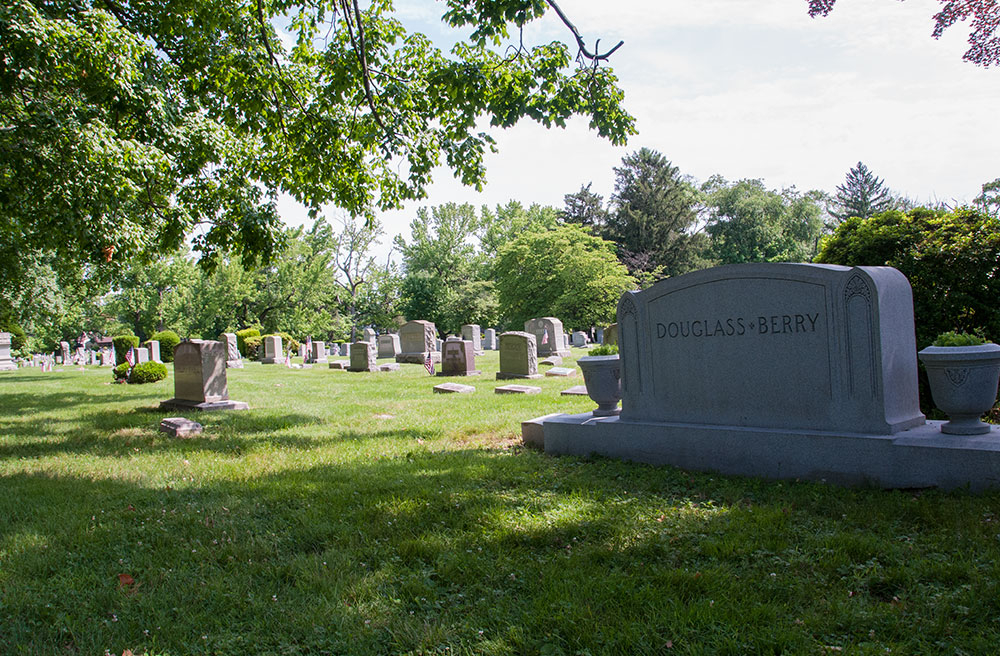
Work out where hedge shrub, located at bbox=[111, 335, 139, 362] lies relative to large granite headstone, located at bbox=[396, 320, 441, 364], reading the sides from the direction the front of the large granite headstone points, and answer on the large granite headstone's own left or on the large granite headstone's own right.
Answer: on the large granite headstone's own right

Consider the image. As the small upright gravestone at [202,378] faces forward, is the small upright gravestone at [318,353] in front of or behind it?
behind

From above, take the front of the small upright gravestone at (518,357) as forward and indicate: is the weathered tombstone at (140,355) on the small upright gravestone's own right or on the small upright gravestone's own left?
on the small upright gravestone's own right

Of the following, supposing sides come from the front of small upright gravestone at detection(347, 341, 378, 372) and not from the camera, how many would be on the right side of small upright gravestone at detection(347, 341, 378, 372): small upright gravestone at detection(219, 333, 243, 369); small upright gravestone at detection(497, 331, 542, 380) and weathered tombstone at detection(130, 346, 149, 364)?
2

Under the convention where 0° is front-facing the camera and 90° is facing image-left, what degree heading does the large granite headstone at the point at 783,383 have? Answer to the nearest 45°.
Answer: approximately 45°

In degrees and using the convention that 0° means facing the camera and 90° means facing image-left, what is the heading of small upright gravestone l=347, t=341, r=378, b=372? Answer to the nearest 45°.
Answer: approximately 45°

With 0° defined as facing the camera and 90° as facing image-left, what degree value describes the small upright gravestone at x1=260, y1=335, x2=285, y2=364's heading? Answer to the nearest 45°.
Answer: approximately 45°

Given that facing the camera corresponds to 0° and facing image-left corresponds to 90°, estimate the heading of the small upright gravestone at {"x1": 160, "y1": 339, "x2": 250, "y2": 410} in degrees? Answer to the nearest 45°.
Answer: approximately 45°

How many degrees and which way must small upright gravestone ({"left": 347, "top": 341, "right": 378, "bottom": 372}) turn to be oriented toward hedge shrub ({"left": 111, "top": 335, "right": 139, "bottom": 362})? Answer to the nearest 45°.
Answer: approximately 90° to its right

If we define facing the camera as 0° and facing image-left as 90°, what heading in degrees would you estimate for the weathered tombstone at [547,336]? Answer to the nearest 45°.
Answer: approximately 45°

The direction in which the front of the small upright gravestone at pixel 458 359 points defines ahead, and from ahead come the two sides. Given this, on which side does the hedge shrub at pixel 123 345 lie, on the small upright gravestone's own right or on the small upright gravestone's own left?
on the small upright gravestone's own right
